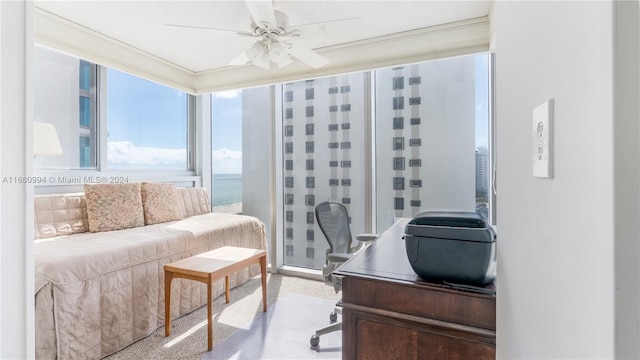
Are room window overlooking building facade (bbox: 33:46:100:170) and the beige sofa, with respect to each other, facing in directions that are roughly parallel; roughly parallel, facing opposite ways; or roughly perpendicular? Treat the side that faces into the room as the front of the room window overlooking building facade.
roughly parallel

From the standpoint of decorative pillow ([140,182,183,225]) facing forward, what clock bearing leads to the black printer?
The black printer is roughly at 1 o'clock from the decorative pillow.

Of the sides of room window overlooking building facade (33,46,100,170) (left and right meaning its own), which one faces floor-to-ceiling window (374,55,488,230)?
front

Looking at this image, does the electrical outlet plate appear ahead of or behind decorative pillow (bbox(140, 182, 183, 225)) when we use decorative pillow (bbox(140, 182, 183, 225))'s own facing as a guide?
ahead

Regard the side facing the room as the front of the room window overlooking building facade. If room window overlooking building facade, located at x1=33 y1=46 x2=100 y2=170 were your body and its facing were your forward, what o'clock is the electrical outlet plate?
The electrical outlet plate is roughly at 1 o'clock from the room window overlooking building facade.

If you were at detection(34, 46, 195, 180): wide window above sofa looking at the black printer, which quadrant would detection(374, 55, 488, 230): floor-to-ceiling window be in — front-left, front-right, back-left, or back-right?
front-left

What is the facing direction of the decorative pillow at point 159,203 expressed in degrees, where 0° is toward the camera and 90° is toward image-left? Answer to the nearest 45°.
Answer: approximately 315°

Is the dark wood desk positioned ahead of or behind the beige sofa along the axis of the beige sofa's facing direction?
ahead

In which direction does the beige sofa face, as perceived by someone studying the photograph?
facing the viewer and to the right of the viewer

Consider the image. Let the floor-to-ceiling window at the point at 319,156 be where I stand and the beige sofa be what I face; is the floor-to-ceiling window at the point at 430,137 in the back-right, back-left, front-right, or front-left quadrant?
back-left

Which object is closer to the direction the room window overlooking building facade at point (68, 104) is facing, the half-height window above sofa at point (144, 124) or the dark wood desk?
the dark wood desk

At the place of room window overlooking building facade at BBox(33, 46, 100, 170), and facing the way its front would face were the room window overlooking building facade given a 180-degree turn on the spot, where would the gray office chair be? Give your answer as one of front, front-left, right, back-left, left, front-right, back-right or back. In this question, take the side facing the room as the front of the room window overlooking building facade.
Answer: back

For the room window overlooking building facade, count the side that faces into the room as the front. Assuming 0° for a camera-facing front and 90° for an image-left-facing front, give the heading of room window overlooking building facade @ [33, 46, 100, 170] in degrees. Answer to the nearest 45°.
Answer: approximately 315°
